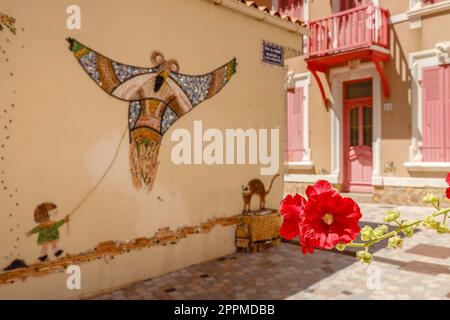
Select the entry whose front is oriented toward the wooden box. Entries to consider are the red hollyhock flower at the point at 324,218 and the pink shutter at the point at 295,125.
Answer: the pink shutter

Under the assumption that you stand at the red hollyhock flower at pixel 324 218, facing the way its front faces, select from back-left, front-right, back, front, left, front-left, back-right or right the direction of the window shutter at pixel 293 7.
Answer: back

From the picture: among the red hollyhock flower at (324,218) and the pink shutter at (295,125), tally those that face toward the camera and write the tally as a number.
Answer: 2

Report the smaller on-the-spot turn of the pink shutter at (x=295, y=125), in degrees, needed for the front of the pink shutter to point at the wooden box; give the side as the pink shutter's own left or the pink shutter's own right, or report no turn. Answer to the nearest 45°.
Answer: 0° — it already faces it

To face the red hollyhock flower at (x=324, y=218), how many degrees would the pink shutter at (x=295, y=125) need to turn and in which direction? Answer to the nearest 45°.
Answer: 0° — it already faces it

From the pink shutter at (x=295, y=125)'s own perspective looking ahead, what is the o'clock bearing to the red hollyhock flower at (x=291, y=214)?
The red hollyhock flower is roughly at 12 o'clock from the pink shutter.

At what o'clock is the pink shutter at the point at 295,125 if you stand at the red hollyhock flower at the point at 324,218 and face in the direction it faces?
The pink shutter is roughly at 6 o'clock from the red hollyhock flower.

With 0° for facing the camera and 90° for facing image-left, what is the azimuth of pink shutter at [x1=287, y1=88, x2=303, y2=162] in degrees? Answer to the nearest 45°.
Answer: approximately 0°

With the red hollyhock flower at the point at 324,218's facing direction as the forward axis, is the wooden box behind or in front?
behind
